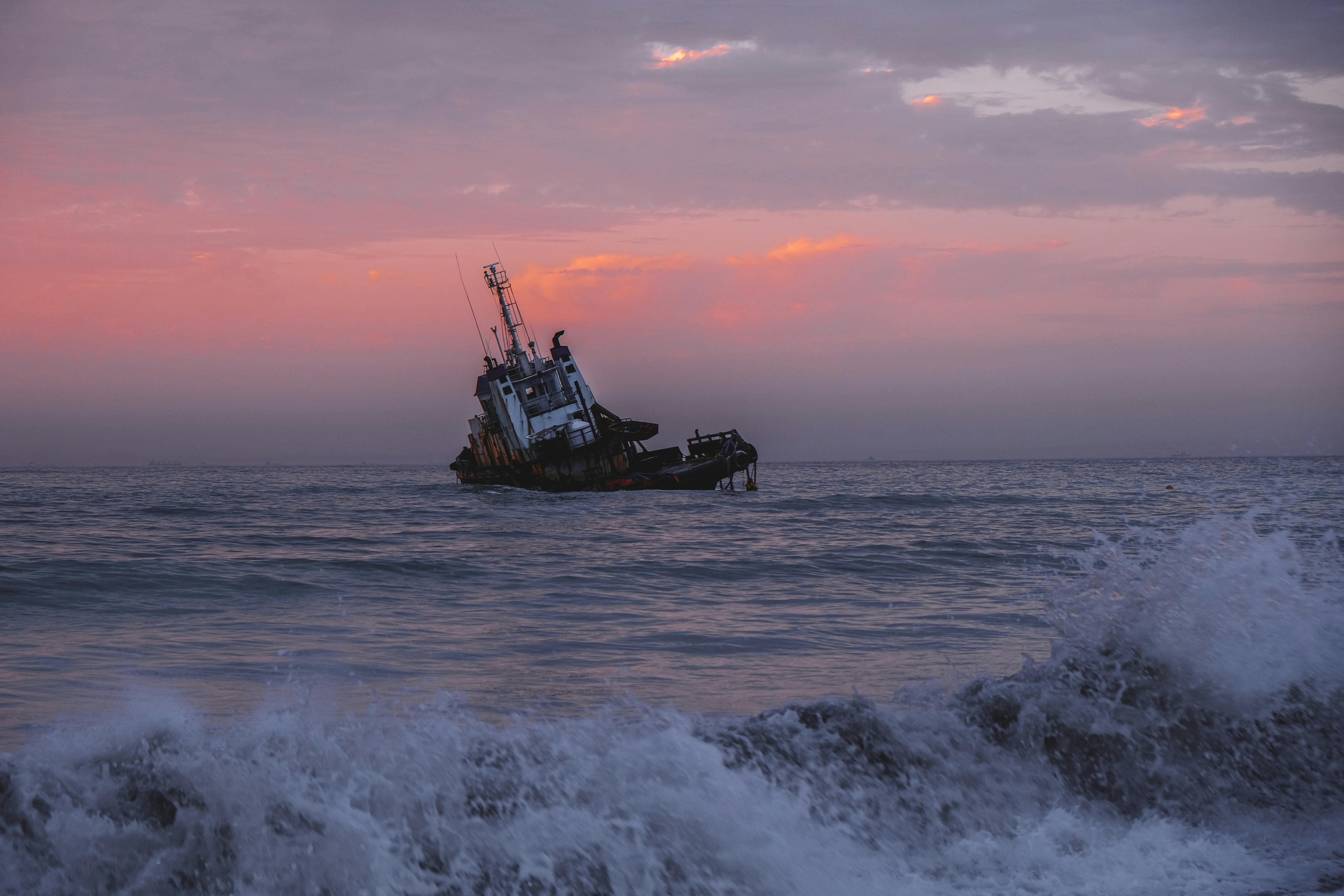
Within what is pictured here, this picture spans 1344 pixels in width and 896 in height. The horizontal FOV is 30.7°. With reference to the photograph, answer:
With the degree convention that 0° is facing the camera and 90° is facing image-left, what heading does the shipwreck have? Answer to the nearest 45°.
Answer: approximately 135°
